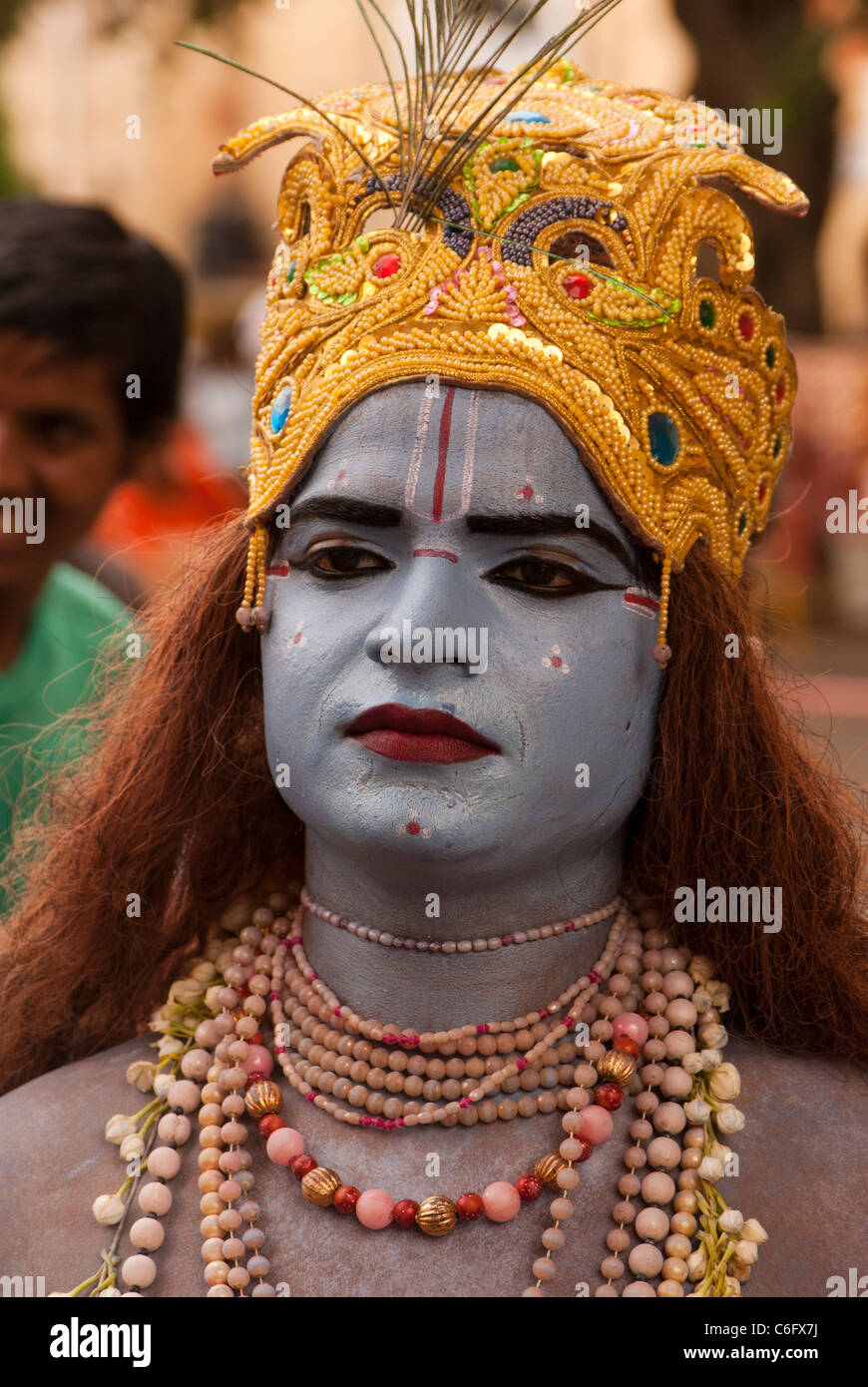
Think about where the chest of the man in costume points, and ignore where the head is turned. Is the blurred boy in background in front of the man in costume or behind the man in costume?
behind

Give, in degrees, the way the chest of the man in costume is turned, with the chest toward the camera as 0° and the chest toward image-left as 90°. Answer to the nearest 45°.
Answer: approximately 0°
